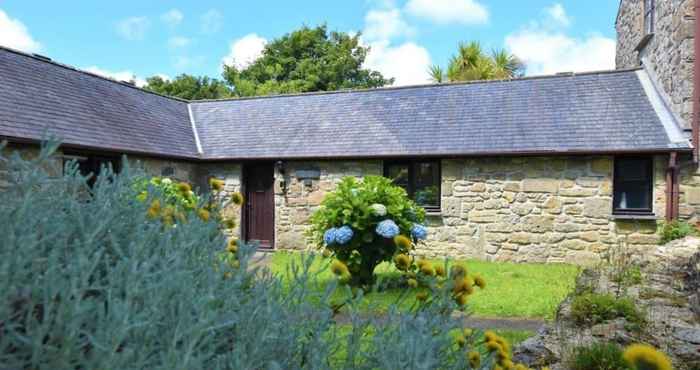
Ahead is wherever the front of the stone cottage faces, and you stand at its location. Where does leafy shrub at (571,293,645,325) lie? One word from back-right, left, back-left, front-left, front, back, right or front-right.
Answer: front

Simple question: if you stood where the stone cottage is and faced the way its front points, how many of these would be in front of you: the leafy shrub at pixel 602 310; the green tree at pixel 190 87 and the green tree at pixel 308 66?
1

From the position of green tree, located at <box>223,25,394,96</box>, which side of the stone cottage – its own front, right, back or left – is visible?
back

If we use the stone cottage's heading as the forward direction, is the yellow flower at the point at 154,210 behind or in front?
in front

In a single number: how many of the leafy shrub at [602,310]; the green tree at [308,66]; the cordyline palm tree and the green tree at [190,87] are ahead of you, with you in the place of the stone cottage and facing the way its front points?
1

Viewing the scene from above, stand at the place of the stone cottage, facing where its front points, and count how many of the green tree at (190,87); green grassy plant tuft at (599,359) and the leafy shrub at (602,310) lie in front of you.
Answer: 2

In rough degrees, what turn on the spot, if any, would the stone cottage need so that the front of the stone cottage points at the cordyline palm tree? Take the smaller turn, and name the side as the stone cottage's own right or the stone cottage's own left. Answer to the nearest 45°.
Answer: approximately 180°

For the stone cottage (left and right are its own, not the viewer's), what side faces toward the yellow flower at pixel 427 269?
front

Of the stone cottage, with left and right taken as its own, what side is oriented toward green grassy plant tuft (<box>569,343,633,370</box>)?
front

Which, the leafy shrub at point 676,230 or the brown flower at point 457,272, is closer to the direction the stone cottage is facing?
the brown flower

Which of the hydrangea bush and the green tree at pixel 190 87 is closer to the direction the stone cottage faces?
the hydrangea bush

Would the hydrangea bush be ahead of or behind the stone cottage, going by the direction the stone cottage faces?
ahead

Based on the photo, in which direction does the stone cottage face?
toward the camera

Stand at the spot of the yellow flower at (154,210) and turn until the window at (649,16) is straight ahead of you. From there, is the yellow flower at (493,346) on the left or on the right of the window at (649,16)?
right
